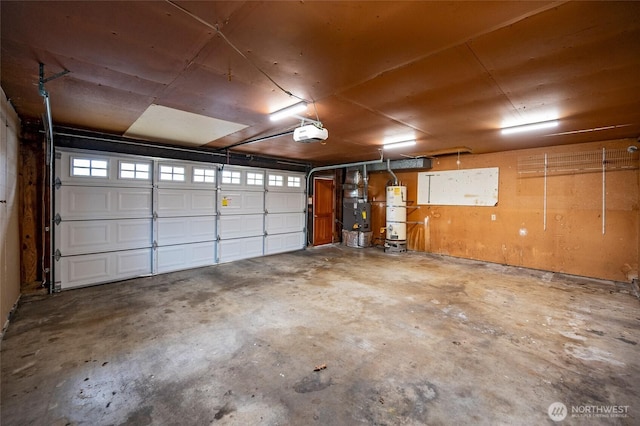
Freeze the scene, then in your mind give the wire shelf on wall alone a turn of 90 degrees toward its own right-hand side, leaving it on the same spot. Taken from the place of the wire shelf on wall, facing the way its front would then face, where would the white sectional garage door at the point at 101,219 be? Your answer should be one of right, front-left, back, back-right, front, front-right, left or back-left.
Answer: front-left

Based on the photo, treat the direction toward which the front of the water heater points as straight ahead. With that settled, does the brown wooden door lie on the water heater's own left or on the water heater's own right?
on the water heater's own right

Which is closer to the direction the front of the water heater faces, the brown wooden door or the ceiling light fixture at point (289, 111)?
the ceiling light fixture

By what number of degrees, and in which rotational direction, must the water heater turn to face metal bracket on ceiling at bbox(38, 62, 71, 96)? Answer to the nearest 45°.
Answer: approximately 45° to its right

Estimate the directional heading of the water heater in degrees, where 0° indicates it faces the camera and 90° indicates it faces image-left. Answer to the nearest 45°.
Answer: approximately 0°

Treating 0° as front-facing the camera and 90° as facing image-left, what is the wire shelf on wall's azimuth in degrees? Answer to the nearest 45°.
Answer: approximately 0°

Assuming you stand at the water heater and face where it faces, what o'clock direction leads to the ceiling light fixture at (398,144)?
The ceiling light fixture is roughly at 12 o'clock from the water heater.

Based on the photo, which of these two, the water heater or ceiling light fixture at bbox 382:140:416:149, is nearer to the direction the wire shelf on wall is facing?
the ceiling light fixture

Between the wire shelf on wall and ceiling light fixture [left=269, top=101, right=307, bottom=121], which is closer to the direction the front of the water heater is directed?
the ceiling light fixture

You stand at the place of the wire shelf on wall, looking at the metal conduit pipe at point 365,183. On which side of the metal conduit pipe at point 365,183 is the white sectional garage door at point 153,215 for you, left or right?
left

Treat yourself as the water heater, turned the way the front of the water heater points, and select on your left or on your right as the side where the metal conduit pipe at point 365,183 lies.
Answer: on your right

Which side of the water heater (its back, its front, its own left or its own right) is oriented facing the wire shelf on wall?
left

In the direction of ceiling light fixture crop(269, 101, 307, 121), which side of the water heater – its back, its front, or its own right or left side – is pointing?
front
